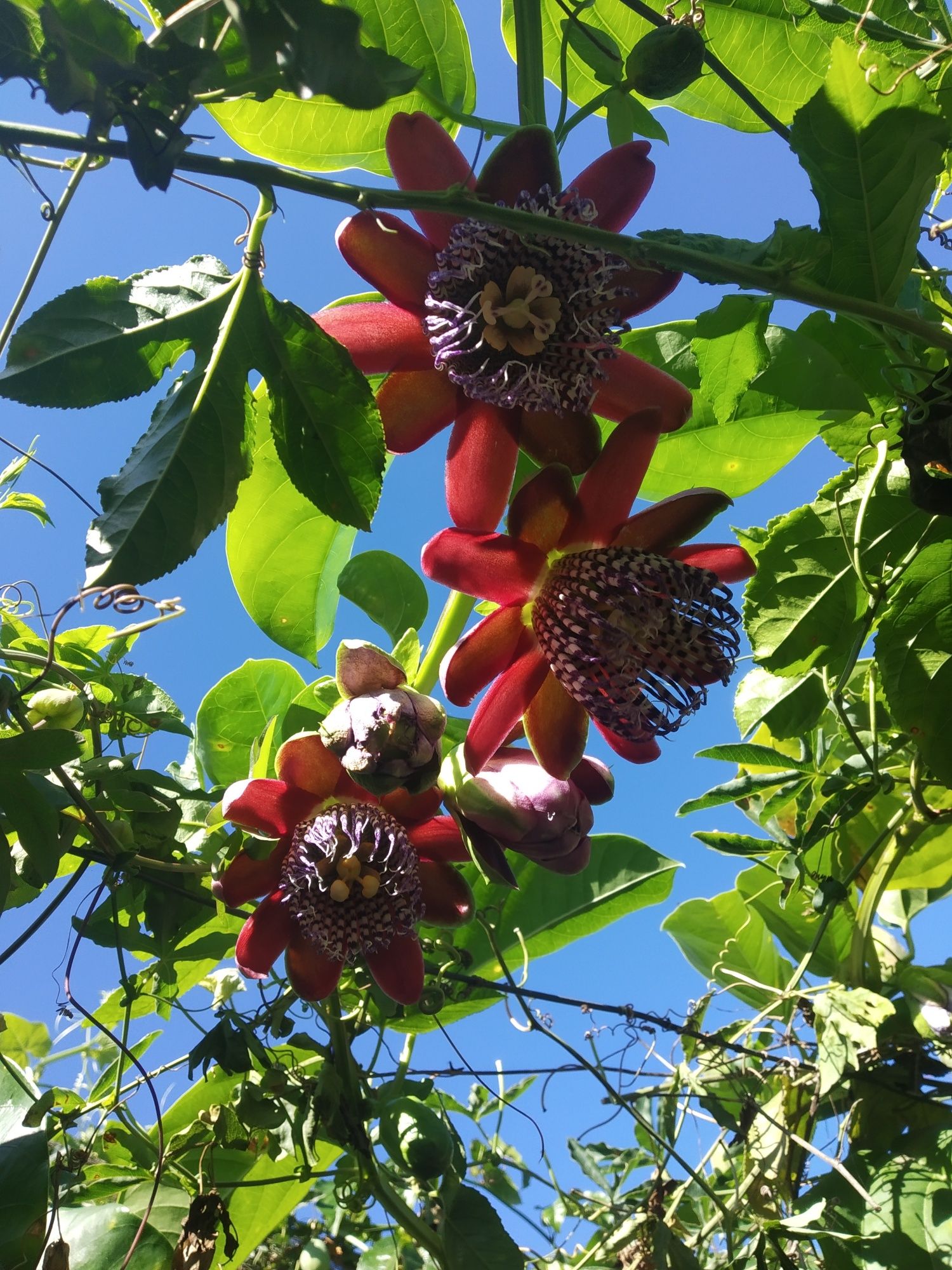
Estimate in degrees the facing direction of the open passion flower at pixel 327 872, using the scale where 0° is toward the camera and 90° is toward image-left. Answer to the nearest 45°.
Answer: approximately 0°
